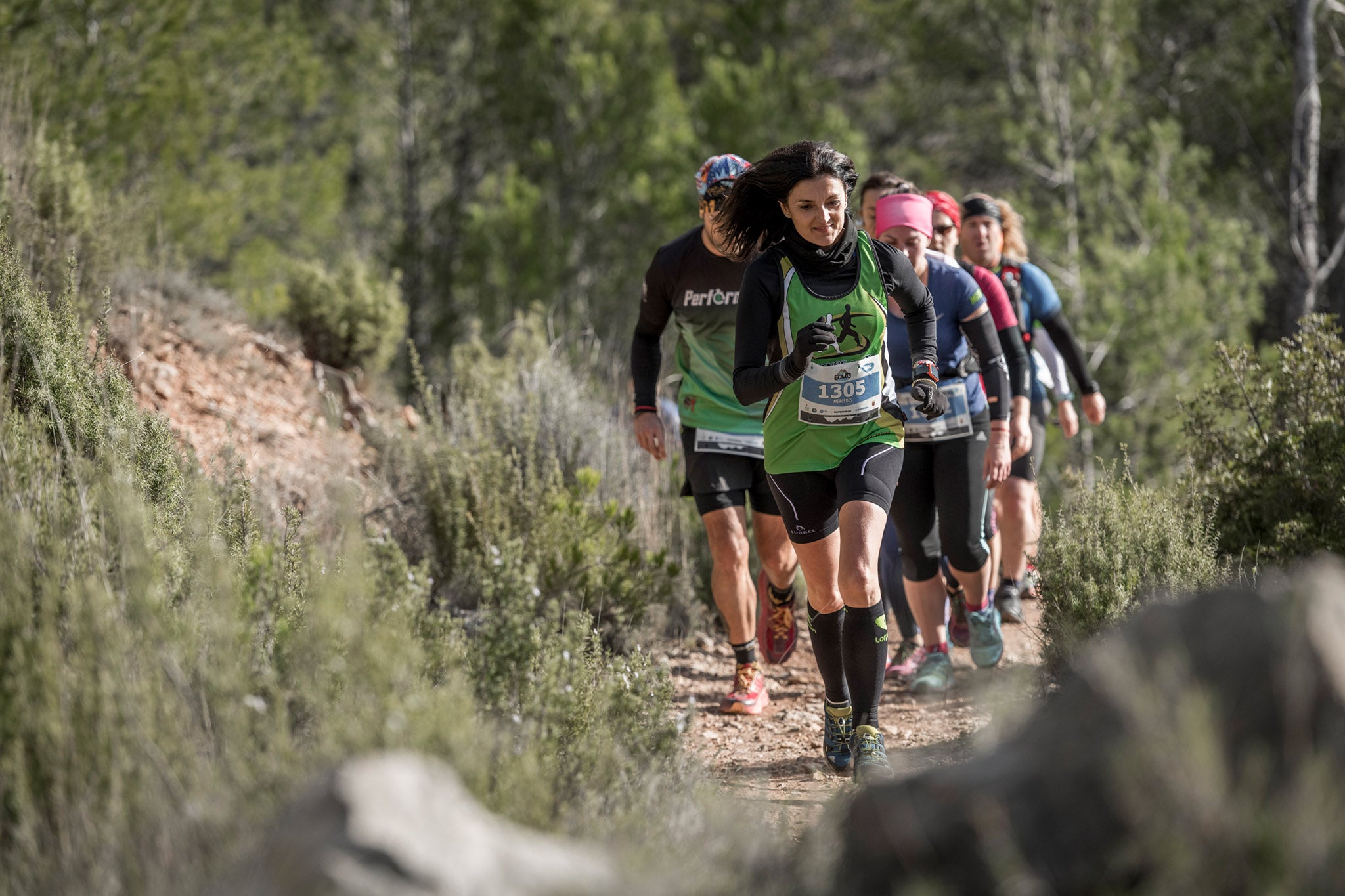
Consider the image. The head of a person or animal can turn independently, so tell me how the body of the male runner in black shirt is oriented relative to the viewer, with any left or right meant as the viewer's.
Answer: facing the viewer

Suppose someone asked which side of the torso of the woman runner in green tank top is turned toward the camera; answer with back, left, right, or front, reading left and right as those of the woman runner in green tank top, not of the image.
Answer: front

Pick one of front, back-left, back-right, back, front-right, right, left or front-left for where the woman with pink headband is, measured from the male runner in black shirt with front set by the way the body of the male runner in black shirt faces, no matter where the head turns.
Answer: left

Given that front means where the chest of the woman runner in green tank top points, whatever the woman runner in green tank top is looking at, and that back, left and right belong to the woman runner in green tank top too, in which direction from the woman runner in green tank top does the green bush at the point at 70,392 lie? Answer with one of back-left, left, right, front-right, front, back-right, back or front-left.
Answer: right

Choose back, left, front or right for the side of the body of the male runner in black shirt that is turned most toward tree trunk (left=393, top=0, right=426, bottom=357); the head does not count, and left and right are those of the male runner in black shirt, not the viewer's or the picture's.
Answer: back

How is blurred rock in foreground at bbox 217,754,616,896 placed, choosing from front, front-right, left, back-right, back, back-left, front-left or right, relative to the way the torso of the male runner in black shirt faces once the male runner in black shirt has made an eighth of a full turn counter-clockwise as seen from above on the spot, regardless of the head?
front-right

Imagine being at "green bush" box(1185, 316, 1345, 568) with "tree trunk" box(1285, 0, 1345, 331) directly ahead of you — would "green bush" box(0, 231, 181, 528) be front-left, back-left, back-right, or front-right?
back-left

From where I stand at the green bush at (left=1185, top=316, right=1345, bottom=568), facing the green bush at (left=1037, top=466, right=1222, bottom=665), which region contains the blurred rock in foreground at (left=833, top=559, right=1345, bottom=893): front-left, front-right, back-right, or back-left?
front-left

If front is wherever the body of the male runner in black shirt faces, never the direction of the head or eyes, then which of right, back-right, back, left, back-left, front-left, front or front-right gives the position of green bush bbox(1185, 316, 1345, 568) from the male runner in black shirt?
left

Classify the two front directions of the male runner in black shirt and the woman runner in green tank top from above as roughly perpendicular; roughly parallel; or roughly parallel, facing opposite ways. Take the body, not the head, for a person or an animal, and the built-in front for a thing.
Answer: roughly parallel

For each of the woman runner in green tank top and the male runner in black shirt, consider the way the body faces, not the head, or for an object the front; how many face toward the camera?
2

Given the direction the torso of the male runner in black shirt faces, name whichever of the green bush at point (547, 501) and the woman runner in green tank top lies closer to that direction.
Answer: the woman runner in green tank top

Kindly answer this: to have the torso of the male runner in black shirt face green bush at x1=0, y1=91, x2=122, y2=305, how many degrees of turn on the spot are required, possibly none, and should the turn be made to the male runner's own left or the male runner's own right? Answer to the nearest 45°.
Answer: approximately 135° to the male runner's own right

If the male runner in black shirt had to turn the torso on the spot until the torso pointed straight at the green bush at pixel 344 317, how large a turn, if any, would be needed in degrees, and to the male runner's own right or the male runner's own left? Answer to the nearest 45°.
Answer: approximately 135° to the male runner's own right

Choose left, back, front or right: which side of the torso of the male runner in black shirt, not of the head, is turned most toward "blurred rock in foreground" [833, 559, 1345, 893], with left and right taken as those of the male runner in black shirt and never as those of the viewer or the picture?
front
